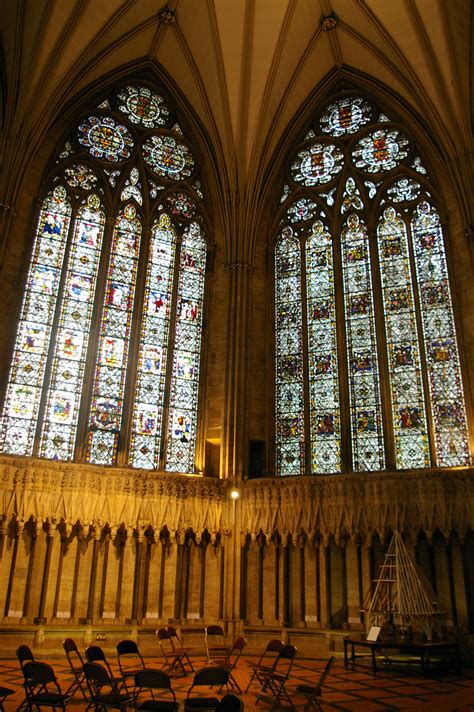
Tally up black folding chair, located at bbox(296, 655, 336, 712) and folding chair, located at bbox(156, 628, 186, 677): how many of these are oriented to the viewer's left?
1

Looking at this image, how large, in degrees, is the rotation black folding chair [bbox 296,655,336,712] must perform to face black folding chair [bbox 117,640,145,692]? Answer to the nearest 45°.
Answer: approximately 45° to its right

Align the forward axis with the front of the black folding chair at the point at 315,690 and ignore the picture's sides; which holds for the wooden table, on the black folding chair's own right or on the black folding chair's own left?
on the black folding chair's own right

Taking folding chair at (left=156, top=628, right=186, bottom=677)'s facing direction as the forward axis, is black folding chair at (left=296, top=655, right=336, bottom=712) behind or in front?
in front

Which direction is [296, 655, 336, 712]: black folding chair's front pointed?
to the viewer's left

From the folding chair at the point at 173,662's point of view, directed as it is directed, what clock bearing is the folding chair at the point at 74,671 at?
the folding chair at the point at 74,671 is roughly at 3 o'clock from the folding chair at the point at 173,662.

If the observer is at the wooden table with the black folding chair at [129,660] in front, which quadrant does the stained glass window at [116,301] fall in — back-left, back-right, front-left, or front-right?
front-right

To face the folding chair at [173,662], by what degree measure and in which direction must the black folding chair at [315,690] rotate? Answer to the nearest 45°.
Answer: approximately 45° to its right

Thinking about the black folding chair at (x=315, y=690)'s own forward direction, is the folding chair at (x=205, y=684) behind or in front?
in front
